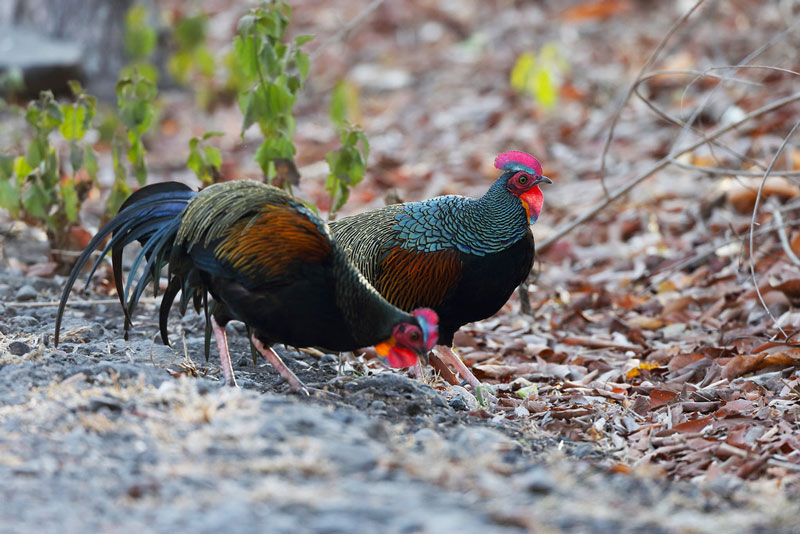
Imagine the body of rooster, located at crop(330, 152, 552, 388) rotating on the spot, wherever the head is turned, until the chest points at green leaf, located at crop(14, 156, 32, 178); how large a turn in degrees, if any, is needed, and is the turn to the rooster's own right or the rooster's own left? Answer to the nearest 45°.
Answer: approximately 135° to the rooster's own left

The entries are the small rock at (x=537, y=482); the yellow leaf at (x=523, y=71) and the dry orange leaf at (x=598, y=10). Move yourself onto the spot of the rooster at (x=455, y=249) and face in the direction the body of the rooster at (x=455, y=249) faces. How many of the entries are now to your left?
2

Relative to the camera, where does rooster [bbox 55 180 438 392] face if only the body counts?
to the viewer's right

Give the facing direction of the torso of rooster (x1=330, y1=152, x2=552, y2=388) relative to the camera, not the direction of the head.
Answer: to the viewer's right

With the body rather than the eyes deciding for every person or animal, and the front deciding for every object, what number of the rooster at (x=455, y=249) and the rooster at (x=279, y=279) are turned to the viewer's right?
2

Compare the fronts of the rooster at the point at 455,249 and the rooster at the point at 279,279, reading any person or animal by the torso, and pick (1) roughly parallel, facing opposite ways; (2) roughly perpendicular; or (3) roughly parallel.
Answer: roughly parallel

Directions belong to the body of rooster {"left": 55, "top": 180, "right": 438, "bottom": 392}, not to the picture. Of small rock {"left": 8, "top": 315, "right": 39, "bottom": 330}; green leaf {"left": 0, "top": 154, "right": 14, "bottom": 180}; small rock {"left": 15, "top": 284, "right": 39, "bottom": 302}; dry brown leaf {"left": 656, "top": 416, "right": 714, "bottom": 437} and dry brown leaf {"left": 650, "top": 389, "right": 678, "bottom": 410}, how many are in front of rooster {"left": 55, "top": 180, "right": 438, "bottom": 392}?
2

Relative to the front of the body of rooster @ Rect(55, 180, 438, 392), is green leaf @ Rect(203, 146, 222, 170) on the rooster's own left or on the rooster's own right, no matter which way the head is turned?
on the rooster's own left

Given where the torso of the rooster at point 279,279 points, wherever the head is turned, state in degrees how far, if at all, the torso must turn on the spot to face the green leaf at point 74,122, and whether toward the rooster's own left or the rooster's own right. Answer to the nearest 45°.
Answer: approximately 135° to the rooster's own left

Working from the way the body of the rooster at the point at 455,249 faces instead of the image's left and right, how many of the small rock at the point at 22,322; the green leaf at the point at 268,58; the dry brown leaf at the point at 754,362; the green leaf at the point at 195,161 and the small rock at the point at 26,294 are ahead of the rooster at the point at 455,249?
1

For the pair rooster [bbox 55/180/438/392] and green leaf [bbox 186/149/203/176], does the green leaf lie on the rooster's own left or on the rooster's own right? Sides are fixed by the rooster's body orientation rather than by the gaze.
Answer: on the rooster's own left

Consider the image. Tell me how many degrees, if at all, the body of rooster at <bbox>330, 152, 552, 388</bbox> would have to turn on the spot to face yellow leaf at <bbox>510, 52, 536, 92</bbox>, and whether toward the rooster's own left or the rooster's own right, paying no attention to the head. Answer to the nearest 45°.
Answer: approximately 90° to the rooster's own left

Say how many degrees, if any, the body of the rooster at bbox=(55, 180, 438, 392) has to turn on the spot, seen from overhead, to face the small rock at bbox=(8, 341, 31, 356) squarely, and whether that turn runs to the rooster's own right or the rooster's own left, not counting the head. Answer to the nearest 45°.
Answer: approximately 135° to the rooster's own left

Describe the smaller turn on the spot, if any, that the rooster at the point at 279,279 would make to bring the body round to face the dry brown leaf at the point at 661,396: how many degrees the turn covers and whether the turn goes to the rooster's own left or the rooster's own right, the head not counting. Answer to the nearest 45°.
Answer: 0° — it already faces it

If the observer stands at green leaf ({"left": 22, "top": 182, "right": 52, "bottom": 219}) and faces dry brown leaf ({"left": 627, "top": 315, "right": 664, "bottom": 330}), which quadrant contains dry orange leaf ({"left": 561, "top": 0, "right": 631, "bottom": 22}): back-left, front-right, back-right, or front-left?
front-left

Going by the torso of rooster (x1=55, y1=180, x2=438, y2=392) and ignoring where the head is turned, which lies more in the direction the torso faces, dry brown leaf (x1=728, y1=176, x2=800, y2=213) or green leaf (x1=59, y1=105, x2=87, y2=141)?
the dry brown leaf
